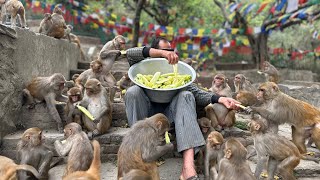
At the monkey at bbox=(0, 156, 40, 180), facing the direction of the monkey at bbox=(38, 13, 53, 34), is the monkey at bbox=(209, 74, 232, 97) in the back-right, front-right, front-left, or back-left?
front-right

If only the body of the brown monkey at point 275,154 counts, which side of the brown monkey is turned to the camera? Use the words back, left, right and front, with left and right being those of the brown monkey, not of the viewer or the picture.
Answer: left

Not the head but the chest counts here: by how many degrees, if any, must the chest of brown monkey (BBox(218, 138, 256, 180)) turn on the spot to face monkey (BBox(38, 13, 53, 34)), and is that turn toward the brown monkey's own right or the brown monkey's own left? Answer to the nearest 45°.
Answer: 0° — it already faces it

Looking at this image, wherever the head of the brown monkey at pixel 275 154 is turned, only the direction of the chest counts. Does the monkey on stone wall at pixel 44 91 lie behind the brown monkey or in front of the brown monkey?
in front

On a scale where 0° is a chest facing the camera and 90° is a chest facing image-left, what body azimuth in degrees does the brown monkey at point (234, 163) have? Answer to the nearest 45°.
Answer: approximately 135°

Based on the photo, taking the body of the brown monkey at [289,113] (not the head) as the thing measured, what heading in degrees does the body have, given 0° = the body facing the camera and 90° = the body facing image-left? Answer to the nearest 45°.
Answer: approximately 90°

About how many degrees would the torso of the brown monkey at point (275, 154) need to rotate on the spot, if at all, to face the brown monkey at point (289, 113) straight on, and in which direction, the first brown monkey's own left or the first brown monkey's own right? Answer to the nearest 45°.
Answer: approximately 90° to the first brown monkey's own right

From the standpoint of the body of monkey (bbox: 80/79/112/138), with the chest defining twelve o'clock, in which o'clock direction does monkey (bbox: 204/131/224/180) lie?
monkey (bbox: 204/131/224/180) is roughly at 9 o'clock from monkey (bbox: 80/79/112/138).

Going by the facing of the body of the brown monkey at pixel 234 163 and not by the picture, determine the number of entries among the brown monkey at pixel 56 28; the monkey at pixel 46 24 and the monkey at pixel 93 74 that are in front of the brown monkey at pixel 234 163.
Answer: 3

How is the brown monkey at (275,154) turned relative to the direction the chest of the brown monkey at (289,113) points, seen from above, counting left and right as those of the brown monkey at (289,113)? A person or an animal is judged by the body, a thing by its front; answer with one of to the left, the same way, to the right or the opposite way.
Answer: the same way

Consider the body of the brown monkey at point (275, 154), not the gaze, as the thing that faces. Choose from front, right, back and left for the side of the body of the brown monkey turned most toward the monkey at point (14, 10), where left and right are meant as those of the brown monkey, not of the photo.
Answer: front
